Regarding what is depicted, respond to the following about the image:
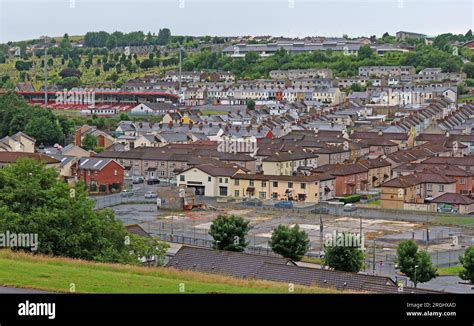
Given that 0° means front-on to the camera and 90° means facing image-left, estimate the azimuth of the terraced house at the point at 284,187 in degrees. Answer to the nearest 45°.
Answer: approximately 0°

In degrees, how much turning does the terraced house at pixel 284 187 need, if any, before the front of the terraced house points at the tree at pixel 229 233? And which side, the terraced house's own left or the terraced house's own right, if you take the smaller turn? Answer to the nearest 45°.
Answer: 0° — it already faces it

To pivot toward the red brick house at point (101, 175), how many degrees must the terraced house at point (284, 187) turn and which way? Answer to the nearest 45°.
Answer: approximately 90° to its right

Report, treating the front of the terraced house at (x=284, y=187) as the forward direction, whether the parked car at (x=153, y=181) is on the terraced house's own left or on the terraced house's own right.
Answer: on the terraced house's own right

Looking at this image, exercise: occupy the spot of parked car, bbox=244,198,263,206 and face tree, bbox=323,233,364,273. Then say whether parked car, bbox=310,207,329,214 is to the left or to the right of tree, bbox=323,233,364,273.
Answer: left

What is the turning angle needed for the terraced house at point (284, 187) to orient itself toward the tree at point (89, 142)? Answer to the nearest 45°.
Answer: approximately 135° to its right

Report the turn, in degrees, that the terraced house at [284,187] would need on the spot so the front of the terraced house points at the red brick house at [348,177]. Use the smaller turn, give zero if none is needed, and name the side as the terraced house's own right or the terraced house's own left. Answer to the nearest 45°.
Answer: approximately 135° to the terraced house's own left

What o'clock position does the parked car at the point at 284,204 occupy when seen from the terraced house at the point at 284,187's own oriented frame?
The parked car is roughly at 12 o'clock from the terraced house.

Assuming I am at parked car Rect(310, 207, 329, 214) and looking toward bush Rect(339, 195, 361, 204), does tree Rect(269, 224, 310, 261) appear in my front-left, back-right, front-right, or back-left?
back-right

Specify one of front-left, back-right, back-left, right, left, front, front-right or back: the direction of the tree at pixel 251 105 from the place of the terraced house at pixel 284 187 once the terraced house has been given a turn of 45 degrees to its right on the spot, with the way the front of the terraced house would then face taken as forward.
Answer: back-right

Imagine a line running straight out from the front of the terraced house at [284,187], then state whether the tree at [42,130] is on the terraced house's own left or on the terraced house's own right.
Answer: on the terraced house's own right

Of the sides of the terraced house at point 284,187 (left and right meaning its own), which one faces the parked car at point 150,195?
right

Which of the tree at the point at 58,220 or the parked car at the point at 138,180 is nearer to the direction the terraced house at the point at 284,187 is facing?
the tree
